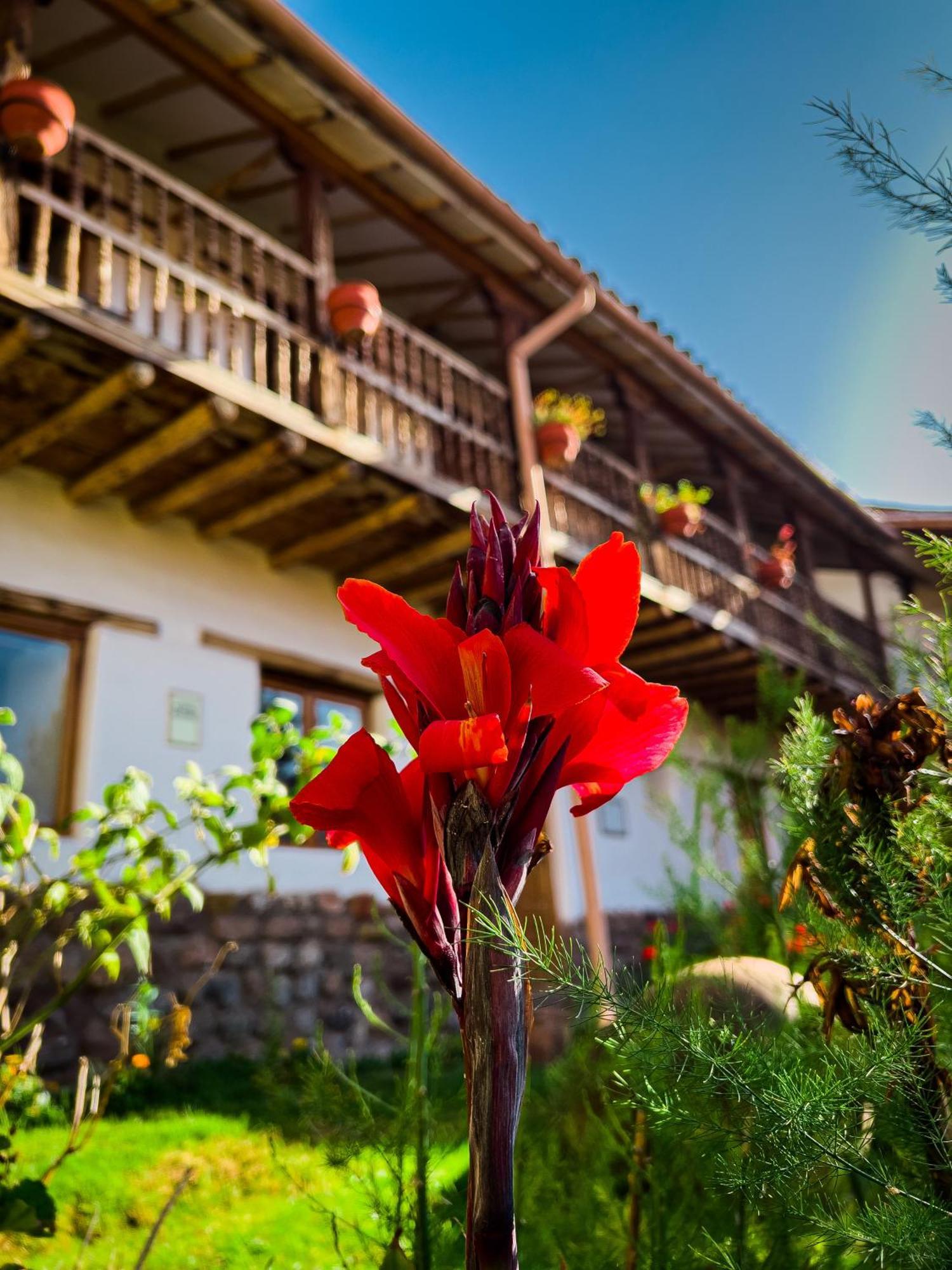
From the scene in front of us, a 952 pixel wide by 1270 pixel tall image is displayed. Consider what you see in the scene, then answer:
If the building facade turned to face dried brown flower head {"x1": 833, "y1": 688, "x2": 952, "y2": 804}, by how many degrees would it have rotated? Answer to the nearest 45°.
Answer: approximately 45° to its right

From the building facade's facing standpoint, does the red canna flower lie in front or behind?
in front

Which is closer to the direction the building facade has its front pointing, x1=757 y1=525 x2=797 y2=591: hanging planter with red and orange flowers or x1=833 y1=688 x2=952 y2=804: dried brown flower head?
the dried brown flower head

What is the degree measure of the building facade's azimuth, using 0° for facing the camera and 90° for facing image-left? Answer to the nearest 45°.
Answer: approximately 315°

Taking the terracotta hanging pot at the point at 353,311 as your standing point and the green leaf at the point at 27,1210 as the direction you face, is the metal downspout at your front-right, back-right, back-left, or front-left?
back-left

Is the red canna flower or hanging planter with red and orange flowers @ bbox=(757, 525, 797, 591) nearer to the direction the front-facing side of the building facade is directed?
the red canna flower
